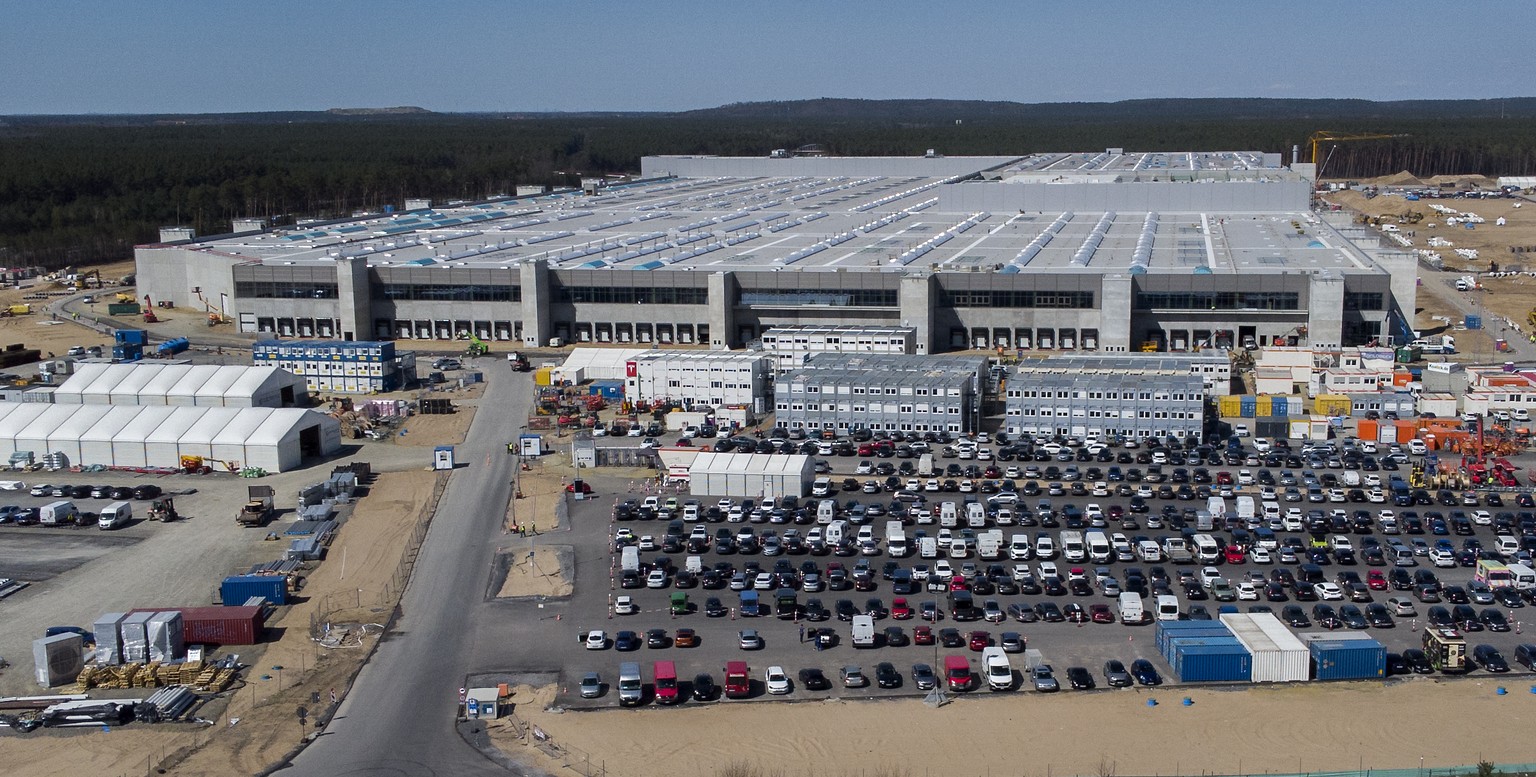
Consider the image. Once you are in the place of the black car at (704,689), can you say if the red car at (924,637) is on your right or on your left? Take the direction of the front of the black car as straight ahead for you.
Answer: on your left

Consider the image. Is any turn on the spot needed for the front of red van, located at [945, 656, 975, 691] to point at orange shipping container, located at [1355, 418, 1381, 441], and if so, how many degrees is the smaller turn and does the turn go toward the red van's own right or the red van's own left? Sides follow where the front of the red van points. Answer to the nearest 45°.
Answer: approximately 135° to the red van's own left

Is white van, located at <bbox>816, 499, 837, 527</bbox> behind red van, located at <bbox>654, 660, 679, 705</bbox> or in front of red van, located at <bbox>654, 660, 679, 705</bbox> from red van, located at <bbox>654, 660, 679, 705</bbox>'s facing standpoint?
behind

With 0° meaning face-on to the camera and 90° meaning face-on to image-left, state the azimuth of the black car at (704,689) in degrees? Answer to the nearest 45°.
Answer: approximately 0°

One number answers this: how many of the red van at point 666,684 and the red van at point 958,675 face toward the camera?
2

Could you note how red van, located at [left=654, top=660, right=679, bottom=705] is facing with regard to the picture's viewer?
facing the viewer

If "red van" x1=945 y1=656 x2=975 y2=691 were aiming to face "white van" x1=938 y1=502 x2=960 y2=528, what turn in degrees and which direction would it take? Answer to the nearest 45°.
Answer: approximately 180°

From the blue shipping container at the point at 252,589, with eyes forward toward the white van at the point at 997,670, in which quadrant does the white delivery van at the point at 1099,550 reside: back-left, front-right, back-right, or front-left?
front-left

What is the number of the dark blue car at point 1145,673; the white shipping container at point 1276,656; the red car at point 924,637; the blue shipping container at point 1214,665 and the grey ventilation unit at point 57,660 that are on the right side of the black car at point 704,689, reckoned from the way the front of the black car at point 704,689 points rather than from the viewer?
1

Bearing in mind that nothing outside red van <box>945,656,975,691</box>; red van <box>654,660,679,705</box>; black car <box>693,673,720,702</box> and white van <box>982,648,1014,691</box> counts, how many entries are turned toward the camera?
4

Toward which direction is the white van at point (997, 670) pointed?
toward the camera

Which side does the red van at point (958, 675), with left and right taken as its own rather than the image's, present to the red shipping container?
right

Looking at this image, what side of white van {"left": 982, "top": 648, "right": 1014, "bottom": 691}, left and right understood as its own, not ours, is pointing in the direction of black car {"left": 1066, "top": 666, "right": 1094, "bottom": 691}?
left

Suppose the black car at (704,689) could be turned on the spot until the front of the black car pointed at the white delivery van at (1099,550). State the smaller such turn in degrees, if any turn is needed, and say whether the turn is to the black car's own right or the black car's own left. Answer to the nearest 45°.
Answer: approximately 135° to the black car's own left

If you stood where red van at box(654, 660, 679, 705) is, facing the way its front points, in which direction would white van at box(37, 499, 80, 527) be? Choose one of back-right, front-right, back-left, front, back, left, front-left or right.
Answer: back-right

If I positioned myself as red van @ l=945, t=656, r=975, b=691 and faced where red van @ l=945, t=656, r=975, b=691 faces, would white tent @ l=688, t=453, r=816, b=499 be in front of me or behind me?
behind

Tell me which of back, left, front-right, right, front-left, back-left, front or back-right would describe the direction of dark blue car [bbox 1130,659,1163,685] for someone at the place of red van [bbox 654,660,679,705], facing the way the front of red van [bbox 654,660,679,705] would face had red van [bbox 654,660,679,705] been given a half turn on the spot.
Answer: right
